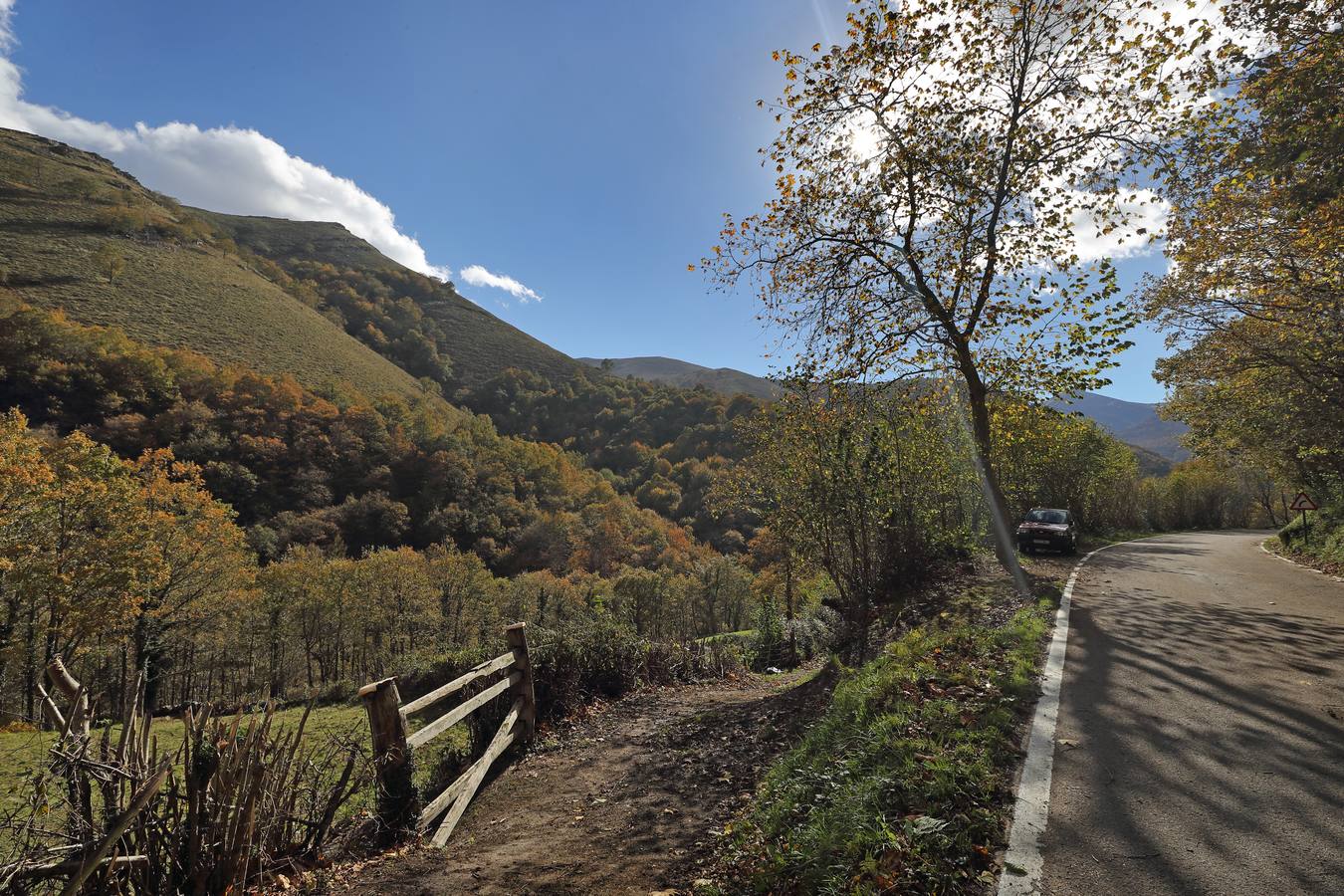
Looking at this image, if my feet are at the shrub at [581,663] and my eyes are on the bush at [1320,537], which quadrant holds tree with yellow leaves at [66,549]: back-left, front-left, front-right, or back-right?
back-left

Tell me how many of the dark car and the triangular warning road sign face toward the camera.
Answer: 2

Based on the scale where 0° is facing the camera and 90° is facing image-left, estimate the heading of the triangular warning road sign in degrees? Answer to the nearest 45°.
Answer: approximately 0°

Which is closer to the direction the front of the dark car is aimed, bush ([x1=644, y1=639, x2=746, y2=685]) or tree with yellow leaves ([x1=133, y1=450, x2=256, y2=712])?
the bush

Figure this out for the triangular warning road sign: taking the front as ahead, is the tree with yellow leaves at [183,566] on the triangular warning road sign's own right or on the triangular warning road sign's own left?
on the triangular warning road sign's own right

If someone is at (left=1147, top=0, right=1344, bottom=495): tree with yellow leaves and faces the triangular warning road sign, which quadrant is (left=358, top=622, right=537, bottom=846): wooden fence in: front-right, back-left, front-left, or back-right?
back-left

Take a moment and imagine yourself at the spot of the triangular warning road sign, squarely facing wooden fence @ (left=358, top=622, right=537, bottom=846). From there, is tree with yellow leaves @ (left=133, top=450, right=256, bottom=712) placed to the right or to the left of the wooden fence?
right

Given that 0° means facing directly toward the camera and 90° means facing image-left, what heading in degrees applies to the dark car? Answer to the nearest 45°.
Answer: approximately 0°

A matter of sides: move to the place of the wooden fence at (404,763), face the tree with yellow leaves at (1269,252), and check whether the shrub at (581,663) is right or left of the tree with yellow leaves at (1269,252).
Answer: left
